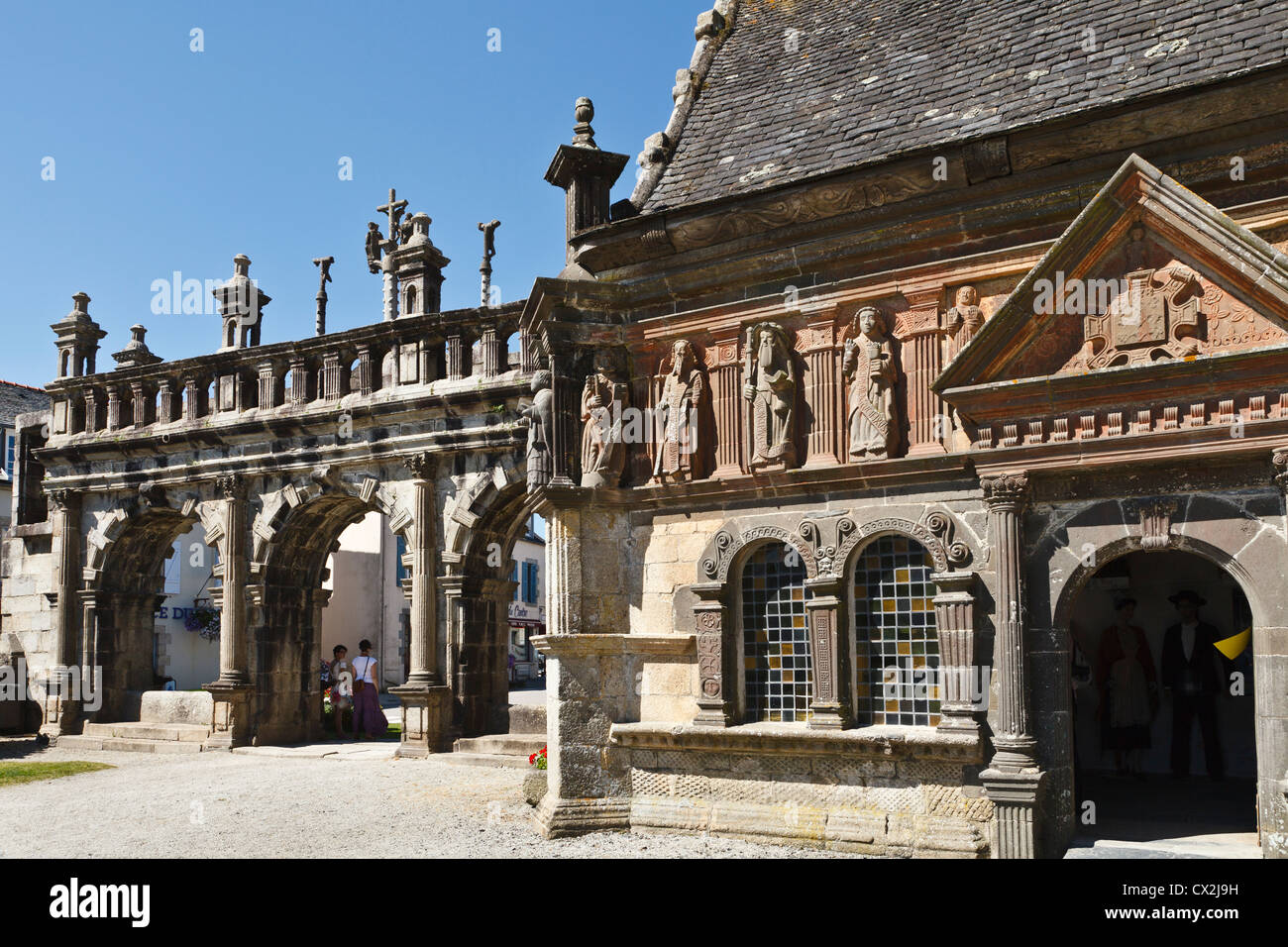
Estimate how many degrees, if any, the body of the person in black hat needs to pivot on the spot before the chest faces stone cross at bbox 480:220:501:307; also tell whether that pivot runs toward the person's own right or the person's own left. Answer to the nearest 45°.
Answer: approximately 135° to the person's own right

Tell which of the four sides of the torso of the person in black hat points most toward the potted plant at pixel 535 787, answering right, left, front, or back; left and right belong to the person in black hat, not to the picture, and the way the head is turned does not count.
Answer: right

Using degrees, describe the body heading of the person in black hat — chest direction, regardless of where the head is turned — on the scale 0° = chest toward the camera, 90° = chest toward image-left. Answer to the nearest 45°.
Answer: approximately 0°
